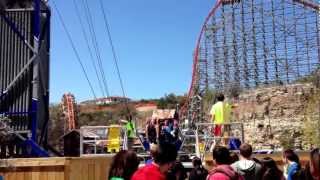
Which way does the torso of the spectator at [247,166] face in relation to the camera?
away from the camera

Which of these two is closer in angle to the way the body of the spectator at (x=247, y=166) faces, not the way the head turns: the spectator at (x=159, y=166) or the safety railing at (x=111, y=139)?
the safety railing

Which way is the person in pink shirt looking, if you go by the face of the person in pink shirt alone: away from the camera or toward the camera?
away from the camera
